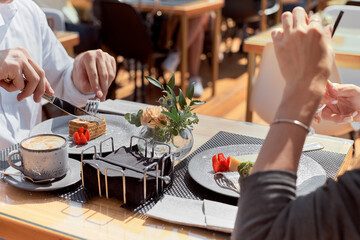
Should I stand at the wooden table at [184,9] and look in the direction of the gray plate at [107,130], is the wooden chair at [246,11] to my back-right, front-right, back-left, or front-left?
back-left

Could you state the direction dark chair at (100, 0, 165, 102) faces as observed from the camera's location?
facing away from the viewer and to the right of the viewer

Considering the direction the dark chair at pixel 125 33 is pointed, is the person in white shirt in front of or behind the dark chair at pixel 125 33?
behind
